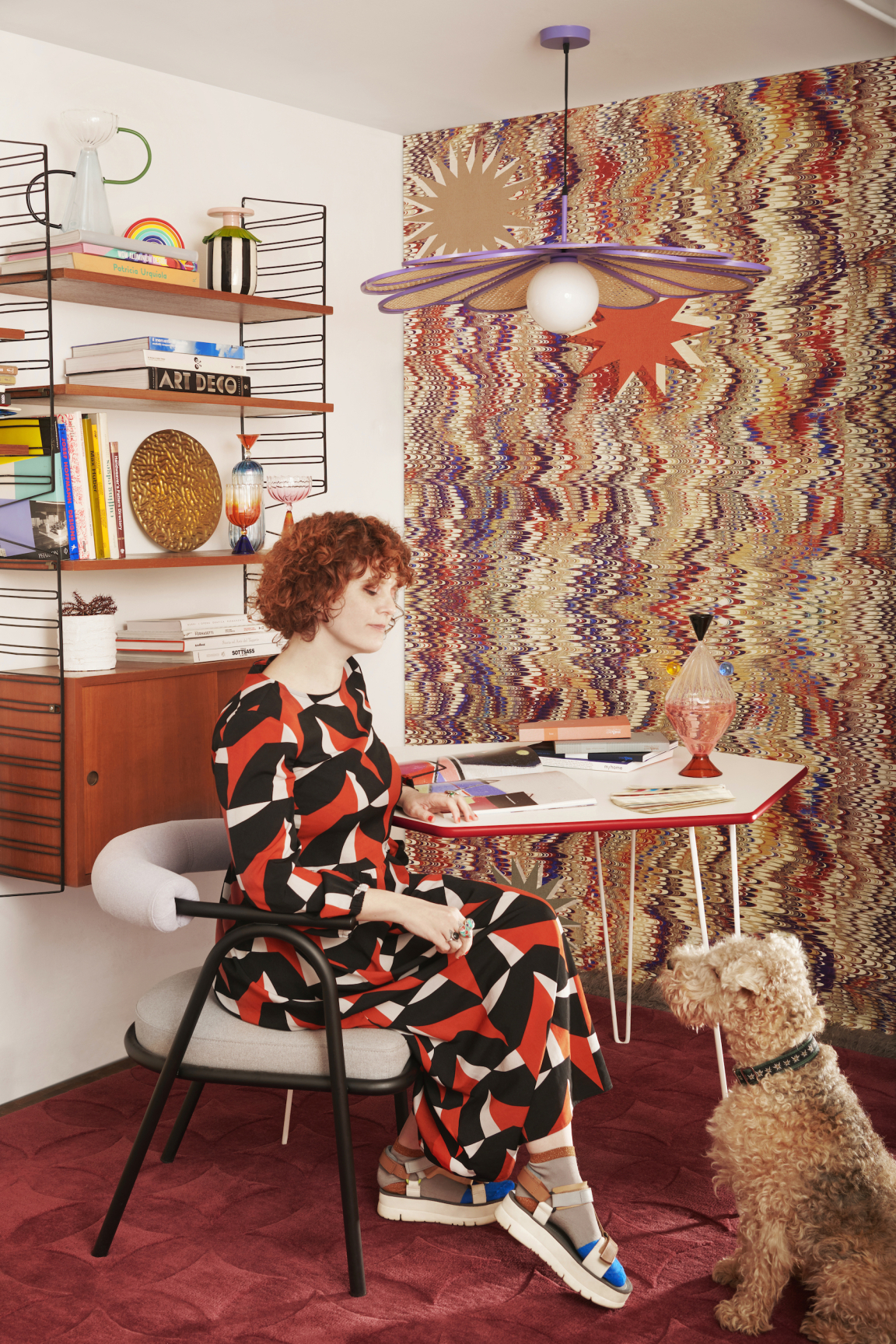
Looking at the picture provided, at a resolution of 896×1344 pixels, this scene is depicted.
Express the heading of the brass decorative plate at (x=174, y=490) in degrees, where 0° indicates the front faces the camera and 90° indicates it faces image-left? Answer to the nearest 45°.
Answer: approximately 315°

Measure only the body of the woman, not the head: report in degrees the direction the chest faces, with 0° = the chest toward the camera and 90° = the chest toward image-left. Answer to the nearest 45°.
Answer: approximately 315°

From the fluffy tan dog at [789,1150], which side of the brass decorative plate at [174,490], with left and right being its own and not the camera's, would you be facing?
front

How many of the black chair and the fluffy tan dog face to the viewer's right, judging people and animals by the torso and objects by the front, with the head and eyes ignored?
1

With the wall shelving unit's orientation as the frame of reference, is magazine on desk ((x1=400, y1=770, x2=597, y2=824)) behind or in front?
in front

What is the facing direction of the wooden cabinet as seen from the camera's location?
facing the viewer and to the right of the viewer

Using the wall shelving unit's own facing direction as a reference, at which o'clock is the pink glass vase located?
The pink glass vase is roughly at 11 o'clock from the wall shelving unit.

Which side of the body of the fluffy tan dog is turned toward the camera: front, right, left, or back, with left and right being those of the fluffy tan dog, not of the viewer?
left

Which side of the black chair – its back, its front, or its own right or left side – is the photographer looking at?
right

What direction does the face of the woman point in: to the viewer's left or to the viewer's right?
to the viewer's right
